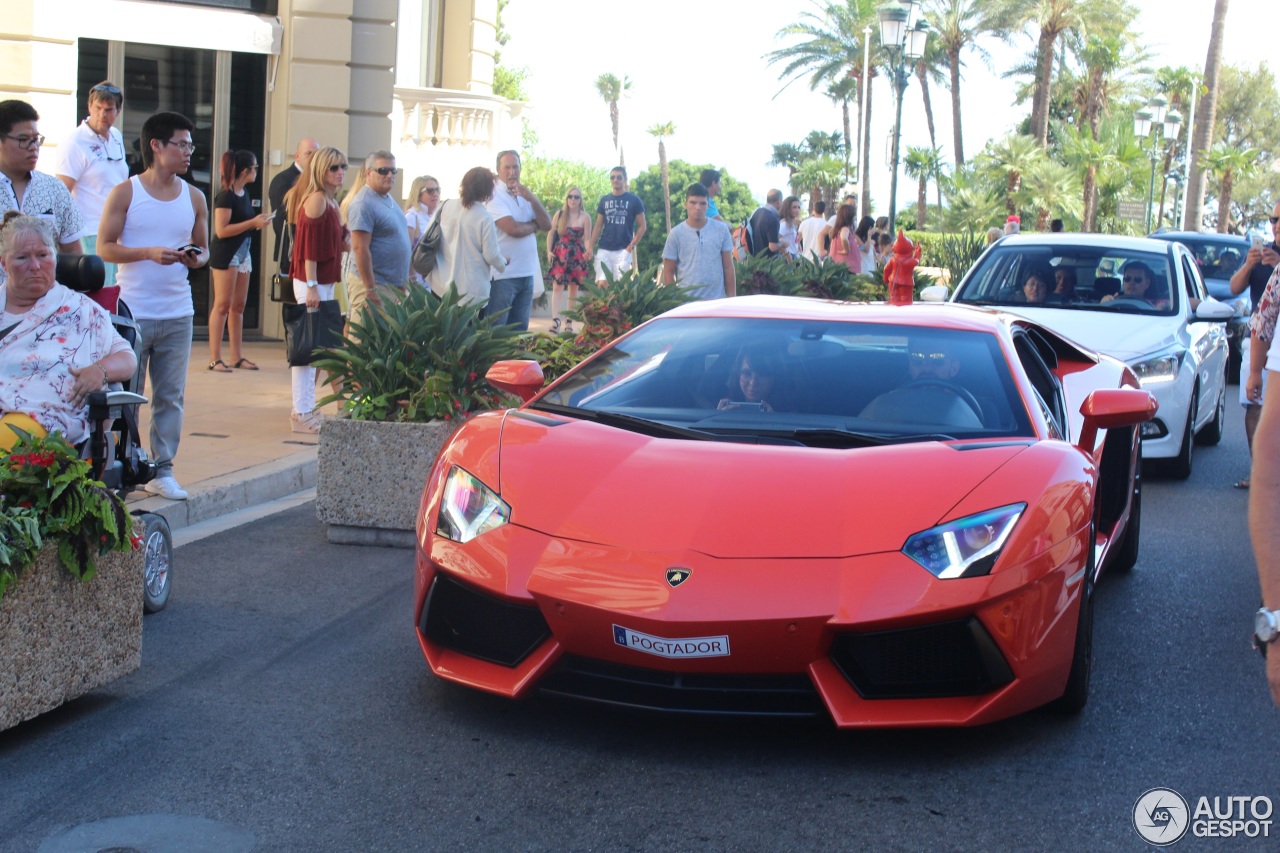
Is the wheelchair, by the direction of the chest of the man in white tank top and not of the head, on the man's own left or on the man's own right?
on the man's own right

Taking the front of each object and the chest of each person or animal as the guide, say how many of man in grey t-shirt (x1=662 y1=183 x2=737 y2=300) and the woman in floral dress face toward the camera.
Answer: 2

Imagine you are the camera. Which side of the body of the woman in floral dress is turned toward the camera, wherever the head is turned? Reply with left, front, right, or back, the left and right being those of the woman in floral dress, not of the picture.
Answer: front

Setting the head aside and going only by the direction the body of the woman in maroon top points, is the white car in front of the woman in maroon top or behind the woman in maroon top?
in front

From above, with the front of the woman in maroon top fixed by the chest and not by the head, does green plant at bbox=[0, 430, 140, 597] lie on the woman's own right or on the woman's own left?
on the woman's own right

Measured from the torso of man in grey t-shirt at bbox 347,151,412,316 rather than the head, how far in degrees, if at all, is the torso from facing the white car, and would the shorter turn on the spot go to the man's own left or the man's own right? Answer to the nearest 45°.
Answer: approximately 45° to the man's own left

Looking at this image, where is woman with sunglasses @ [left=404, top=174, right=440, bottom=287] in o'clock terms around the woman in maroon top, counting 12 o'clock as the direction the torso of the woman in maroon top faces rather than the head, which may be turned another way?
The woman with sunglasses is roughly at 8 o'clock from the woman in maroon top.

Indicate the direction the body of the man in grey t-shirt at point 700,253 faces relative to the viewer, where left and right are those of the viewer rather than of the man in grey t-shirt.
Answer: facing the viewer

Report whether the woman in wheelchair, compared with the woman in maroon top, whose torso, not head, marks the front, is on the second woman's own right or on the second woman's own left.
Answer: on the second woman's own right

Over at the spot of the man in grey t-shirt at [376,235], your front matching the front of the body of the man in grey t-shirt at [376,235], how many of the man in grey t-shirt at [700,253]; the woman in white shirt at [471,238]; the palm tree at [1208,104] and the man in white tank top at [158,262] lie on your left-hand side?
3

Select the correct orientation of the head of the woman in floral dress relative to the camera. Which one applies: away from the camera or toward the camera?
toward the camera

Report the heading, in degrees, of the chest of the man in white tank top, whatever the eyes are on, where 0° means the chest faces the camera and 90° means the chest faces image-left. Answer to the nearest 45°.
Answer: approximately 315°

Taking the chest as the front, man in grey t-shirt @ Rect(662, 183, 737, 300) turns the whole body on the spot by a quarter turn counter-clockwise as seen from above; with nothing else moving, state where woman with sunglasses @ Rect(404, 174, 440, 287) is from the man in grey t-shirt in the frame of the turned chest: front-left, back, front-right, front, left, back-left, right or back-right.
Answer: back-left

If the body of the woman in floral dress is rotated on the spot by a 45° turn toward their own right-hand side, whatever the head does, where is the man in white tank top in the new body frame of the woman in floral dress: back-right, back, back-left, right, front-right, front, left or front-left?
front-left

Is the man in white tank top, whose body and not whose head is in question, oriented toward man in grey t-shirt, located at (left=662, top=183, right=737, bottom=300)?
no

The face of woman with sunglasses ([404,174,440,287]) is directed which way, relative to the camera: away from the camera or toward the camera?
toward the camera

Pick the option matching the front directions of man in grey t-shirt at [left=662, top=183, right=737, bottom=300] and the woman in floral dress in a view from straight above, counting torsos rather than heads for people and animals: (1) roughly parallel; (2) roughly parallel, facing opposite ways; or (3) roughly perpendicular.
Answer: roughly parallel
